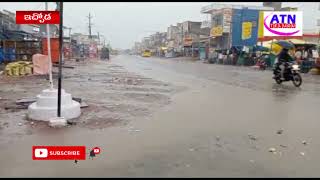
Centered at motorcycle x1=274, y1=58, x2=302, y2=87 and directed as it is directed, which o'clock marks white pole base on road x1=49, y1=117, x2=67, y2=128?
The white pole base on road is roughly at 2 o'clock from the motorcycle.

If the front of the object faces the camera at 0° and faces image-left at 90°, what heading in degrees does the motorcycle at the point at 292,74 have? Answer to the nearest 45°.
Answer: approximately 315°
